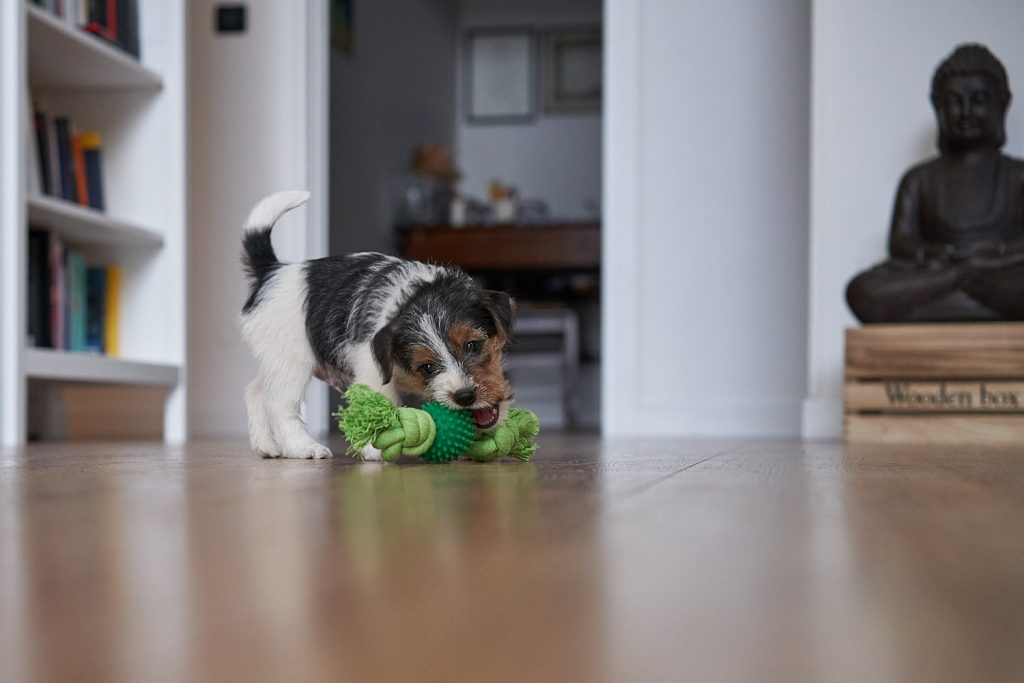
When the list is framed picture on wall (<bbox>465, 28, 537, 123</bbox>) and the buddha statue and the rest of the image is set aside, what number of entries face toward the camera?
2

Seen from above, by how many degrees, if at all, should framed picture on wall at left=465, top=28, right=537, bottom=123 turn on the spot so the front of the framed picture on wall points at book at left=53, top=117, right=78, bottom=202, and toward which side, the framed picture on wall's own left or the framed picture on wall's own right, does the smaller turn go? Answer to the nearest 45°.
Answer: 0° — it already faces it

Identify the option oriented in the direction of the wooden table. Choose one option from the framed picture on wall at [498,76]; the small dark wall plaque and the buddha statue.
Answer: the framed picture on wall

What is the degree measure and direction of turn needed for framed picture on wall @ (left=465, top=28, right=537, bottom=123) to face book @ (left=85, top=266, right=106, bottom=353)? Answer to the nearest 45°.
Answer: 0° — it already faces it

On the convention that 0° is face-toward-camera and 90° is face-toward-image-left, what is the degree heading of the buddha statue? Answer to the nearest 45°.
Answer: approximately 0°

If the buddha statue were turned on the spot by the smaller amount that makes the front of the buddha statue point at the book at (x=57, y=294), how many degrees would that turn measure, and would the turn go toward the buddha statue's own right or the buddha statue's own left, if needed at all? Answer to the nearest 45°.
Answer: approximately 90° to the buddha statue's own right

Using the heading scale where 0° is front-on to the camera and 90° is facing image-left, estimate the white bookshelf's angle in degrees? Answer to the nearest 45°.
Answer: approximately 315°

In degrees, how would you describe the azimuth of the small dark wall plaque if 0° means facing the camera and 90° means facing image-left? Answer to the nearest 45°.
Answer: approximately 0°

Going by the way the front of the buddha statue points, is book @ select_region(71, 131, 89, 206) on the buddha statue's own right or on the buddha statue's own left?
on the buddha statue's own right
